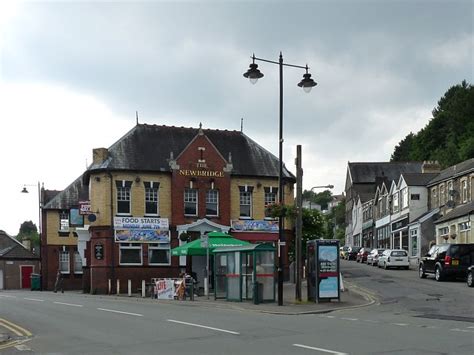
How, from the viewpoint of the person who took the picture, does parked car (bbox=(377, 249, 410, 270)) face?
facing away from the viewer and to the left of the viewer

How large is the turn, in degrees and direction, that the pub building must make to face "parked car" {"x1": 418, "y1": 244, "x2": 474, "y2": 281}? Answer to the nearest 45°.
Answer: approximately 45° to its left

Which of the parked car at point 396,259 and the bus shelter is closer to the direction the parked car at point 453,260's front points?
the parked car

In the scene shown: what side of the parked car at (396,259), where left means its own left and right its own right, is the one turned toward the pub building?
left

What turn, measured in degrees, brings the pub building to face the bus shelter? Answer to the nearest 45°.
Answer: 0° — it already faces it

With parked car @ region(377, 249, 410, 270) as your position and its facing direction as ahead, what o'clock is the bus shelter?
The bus shelter is roughly at 8 o'clock from the parked car.

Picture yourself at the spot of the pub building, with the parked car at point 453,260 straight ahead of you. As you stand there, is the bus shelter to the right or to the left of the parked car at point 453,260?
right

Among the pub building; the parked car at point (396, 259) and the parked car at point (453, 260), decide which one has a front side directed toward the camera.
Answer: the pub building

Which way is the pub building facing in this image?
toward the camera

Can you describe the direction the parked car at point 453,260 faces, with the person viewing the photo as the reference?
facing away from the viewer and to the left of the viewer
